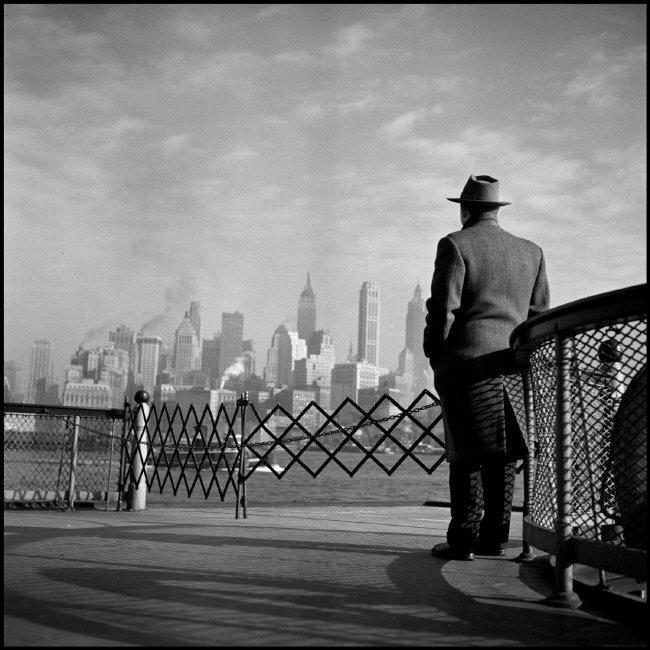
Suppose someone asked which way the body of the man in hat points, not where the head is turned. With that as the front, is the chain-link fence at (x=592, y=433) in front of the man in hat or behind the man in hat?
behind

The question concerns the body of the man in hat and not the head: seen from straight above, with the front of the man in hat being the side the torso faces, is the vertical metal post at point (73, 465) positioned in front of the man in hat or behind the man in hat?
in front

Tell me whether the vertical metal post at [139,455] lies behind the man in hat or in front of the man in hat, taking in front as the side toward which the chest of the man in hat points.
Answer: in front

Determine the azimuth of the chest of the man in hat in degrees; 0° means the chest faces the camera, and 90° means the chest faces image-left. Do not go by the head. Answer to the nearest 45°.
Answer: approximately 135°

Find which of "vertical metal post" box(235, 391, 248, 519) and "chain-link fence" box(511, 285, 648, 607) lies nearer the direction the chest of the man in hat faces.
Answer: the vertical metal post

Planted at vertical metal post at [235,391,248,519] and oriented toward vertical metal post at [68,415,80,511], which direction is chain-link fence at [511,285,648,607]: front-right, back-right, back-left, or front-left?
back-left

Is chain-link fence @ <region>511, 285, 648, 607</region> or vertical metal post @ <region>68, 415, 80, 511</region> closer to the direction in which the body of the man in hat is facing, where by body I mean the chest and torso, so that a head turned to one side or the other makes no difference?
the vertical metal post
